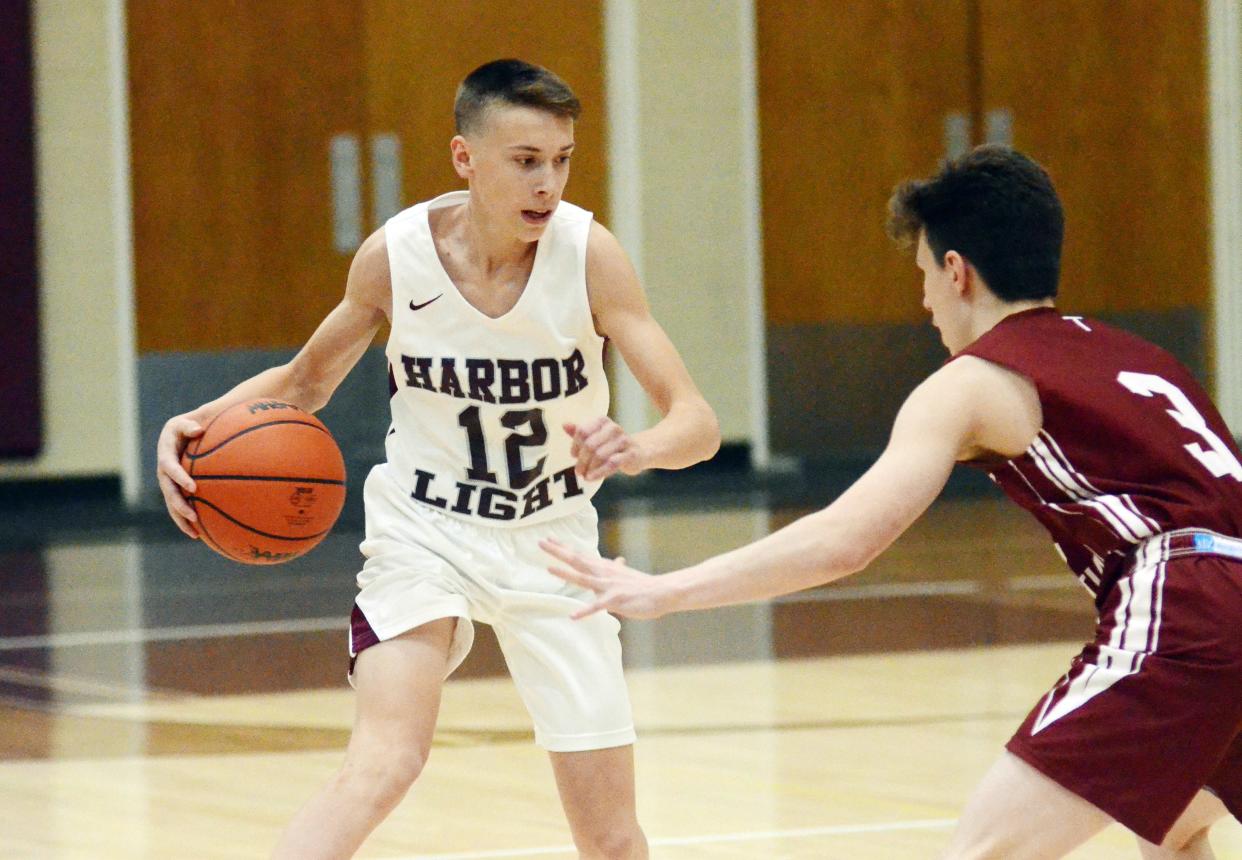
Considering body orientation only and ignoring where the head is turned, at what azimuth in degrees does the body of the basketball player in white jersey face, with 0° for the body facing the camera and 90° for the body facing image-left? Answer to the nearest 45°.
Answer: approximately 0°

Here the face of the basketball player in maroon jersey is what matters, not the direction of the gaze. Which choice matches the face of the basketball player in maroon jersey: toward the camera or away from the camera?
away from the camera

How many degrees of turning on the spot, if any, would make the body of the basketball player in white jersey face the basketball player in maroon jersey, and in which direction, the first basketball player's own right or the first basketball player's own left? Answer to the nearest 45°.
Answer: approximately 45° to the first basketball player's own left
